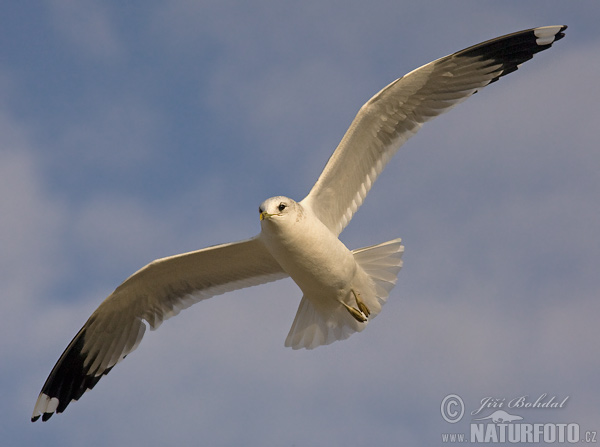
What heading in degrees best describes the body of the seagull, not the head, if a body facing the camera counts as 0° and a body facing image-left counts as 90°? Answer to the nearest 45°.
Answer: approximately 45°
